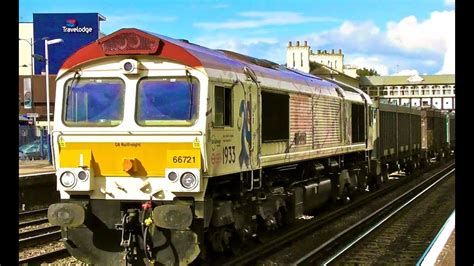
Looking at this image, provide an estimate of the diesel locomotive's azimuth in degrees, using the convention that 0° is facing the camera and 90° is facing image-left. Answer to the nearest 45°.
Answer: approximately 45°

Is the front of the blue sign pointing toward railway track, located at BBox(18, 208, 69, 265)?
yes

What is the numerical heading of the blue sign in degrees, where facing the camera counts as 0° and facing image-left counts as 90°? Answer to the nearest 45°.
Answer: approximately 0°
